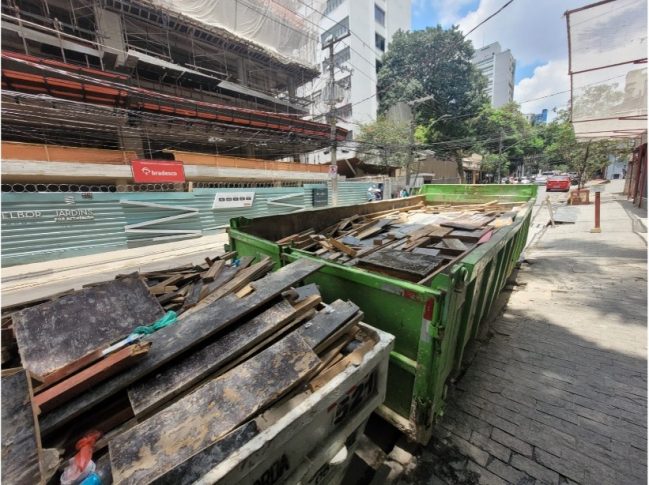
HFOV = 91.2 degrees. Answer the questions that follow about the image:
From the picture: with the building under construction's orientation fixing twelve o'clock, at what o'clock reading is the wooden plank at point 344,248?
The wooden plank is roughly at 1 o'clock from the building under construction.

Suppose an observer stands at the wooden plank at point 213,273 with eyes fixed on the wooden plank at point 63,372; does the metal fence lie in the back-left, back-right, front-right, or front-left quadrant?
back-right

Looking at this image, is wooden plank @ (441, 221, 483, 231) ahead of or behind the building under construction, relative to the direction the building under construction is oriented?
ahead

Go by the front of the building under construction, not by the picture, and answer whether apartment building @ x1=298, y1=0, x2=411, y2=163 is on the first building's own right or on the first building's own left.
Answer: on the first building's own left

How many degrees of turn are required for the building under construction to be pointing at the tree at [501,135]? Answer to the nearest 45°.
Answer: approximately 45° to its left

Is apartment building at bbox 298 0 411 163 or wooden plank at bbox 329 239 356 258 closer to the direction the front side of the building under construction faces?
the wooden plank

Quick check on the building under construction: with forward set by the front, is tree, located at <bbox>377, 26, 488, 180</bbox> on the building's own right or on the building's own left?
on the building's own left

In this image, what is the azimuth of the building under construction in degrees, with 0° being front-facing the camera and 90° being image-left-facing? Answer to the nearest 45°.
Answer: approximately 315°

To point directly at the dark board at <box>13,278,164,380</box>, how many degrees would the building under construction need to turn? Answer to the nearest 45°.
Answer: approximately 45° to its right

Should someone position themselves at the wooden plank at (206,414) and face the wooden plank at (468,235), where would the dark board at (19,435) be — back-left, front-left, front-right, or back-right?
back-left

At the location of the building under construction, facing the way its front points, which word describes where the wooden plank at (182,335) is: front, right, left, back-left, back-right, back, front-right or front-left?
front-right

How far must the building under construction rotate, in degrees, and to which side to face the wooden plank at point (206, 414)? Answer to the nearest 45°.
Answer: approximately 45° to its right

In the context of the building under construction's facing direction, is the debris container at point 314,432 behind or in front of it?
in front

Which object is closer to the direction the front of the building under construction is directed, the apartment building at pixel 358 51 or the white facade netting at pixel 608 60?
the white facade netting
